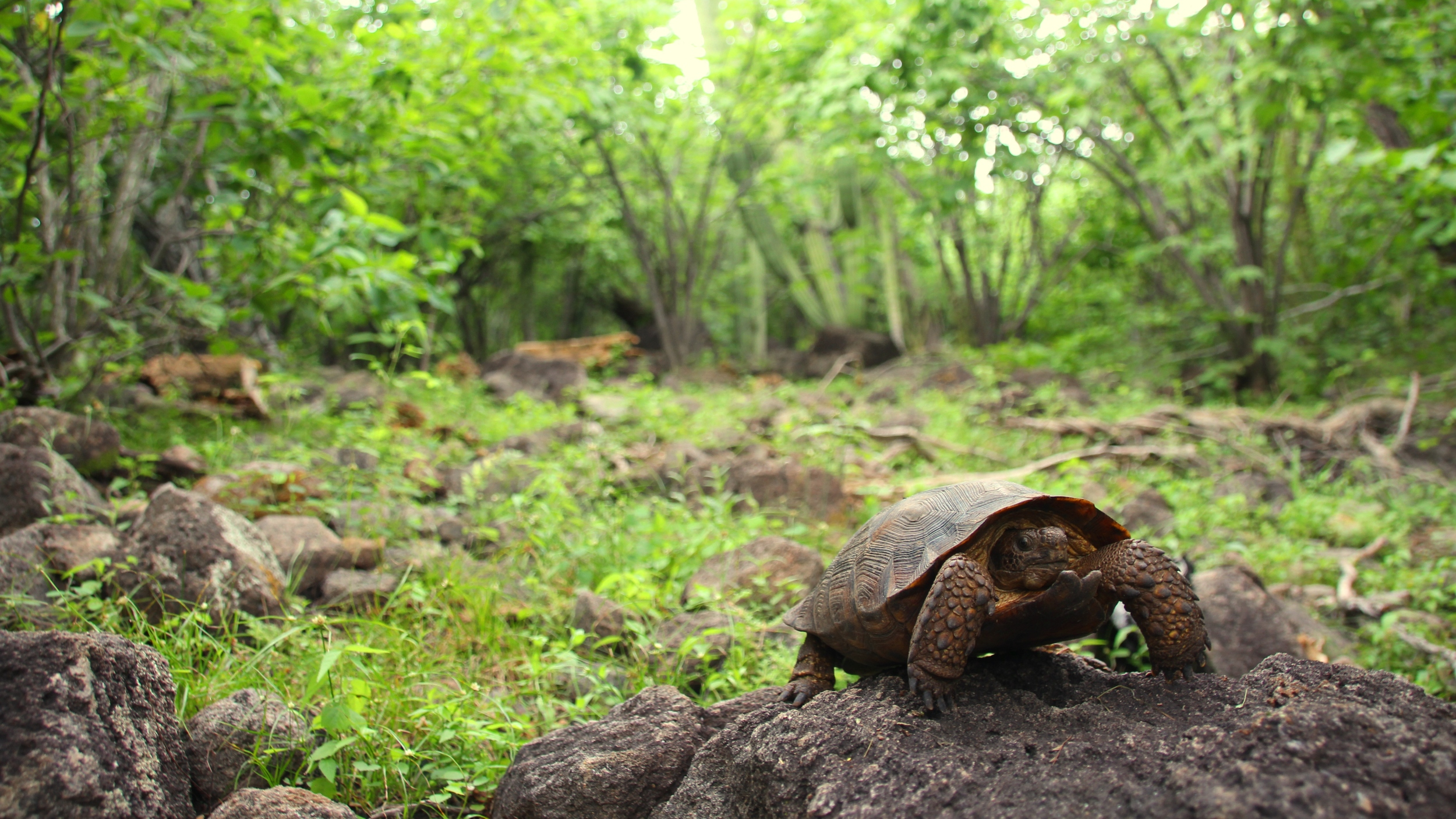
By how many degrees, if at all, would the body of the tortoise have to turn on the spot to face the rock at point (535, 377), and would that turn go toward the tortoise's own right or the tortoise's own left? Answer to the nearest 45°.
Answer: approximately 180°

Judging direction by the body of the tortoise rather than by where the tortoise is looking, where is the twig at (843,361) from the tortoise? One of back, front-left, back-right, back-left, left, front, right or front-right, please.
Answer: back-left

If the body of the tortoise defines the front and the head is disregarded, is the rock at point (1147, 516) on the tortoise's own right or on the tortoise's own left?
on the tortoise's own left

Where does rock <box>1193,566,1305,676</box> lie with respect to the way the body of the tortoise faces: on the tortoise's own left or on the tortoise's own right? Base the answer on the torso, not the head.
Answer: on the tortoise's own left

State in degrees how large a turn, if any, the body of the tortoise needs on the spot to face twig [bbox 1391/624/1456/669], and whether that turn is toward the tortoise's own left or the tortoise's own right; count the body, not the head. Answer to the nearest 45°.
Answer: approximately 90° to the tortoise's own left

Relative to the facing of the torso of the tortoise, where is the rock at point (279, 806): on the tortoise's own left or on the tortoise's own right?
on the tortoise's own right

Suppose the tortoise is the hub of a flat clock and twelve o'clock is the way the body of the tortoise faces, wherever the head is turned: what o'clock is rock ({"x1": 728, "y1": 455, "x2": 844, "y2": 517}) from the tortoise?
The rock is roughly at 7 o'clock from the tortoise.

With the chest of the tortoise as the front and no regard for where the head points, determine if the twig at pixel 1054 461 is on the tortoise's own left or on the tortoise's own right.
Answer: on the tortoise's own left

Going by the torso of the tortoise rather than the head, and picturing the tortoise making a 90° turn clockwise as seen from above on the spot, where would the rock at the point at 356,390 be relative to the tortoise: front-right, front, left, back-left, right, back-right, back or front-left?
right

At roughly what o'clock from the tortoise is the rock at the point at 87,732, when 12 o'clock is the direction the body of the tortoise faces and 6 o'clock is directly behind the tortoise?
The rock is roughly at 4 o'clock from the tortoise.

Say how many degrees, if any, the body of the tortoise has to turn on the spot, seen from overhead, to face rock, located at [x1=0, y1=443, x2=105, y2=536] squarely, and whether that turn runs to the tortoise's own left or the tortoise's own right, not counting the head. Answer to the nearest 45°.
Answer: approximately 135° to the tortoise's own right

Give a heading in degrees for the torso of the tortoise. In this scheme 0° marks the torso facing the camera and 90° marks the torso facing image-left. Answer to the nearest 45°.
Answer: approximately 315°
